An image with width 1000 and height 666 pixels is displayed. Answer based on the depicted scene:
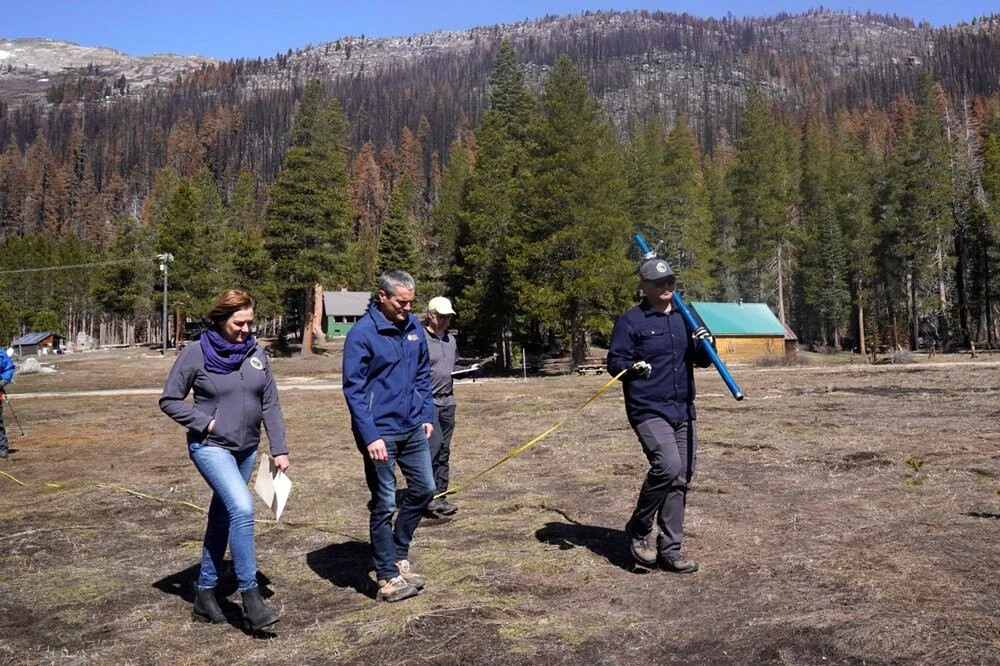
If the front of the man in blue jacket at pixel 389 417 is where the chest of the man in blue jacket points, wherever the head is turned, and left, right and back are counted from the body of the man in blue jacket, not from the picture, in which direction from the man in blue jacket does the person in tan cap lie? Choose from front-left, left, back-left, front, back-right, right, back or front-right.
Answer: back-left

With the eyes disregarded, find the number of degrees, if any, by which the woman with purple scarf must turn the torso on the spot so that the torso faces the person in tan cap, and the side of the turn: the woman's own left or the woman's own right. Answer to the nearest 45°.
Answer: approximately 90° to the woman's own left

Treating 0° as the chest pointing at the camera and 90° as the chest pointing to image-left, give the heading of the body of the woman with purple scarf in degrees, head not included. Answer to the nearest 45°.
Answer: approximately 315°

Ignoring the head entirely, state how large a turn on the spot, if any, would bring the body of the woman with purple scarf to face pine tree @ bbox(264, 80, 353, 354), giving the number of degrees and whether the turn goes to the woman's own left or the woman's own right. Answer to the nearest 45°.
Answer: approximately 135° to the woman's own left

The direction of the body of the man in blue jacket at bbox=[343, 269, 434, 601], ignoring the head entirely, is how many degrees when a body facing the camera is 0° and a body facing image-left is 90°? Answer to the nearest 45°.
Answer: approximately 315°

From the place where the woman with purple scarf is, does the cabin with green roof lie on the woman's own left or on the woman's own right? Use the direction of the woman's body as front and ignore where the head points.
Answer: on the woman's own left

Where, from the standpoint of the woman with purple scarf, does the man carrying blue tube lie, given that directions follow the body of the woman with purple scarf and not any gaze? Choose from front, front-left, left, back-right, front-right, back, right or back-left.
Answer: front-left

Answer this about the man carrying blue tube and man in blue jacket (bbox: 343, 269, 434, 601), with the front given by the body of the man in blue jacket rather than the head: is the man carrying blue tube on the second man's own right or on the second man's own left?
on the second man's own left
